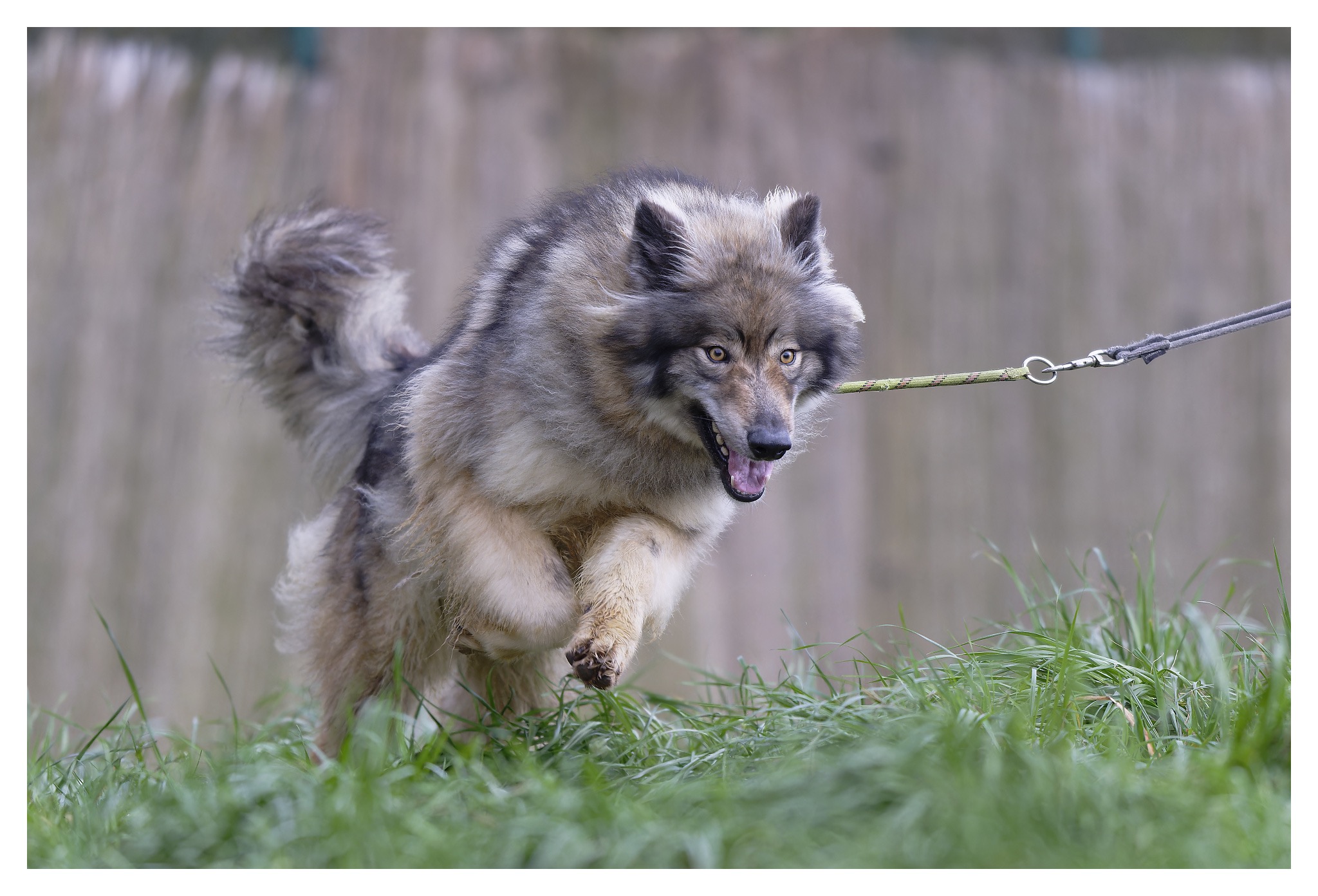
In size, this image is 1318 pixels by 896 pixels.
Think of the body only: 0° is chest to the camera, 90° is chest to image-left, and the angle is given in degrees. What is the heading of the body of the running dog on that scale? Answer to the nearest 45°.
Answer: approximately 315°
